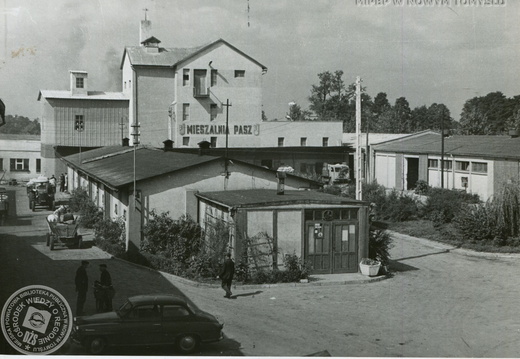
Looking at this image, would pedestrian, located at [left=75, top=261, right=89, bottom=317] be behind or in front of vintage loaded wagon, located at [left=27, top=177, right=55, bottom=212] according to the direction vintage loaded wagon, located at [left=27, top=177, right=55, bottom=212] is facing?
in front

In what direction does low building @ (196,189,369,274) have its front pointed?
toward the camera

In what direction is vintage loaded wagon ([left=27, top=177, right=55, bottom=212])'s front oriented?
toward the camera

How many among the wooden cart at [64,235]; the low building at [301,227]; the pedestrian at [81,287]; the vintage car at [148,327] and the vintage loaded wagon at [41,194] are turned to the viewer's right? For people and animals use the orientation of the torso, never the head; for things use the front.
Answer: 1

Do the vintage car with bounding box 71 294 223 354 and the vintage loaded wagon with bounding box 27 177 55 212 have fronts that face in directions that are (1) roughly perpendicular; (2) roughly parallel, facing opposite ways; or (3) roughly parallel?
roughly perpendicular

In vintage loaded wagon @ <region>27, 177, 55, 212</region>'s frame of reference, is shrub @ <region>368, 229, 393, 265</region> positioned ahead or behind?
ahead
